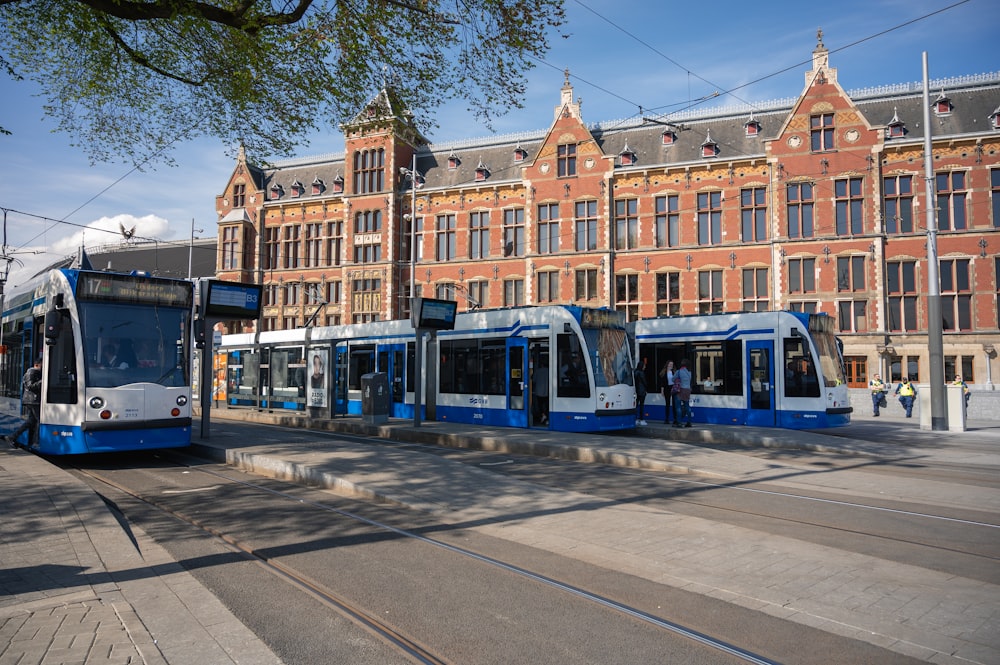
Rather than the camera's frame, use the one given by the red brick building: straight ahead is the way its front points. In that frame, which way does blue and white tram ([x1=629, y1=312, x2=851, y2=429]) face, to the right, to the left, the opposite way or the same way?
to the left

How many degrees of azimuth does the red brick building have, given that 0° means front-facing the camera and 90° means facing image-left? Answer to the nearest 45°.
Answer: approximately 45°

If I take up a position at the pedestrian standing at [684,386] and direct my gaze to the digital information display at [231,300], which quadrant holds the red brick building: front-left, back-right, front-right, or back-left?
back-right

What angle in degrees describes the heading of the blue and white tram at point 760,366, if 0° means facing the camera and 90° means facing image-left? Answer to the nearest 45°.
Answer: approximately 315°

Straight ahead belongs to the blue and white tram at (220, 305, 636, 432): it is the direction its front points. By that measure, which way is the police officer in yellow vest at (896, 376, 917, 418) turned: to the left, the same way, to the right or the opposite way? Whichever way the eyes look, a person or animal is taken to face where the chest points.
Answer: to the right

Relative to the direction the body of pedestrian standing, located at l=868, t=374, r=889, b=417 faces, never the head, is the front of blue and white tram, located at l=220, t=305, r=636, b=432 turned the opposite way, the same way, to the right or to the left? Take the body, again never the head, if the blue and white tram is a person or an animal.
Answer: to the left

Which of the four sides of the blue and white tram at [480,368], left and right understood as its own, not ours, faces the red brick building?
left

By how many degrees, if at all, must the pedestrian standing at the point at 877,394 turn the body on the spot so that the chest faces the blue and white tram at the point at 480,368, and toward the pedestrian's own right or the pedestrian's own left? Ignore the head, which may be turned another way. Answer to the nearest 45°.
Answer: approximately 45° to the pedestrian's own right

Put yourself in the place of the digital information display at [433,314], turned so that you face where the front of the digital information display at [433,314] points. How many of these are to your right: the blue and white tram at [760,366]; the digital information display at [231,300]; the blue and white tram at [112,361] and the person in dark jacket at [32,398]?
3
